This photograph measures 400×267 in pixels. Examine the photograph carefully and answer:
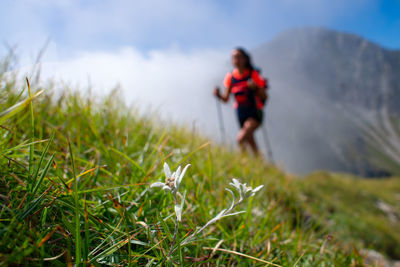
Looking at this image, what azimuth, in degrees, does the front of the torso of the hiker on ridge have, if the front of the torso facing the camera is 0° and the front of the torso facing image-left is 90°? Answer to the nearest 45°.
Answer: approximately 45°
